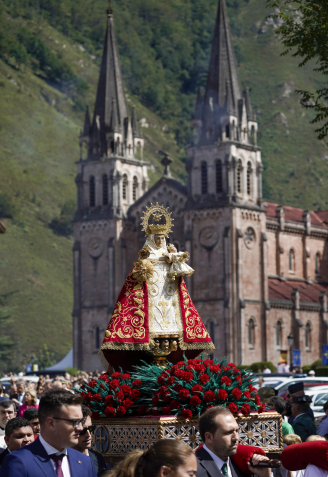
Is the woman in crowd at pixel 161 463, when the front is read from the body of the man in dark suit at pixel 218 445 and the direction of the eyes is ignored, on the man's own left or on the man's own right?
on the man's own right

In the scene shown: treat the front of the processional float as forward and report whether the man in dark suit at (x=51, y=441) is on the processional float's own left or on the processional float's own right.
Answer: on the processional float's own right

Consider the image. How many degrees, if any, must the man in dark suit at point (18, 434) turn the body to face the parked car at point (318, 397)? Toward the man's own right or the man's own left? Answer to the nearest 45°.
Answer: approximately 90° to the man's own left

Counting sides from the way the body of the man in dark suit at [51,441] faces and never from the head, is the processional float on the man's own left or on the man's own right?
on the man's own left

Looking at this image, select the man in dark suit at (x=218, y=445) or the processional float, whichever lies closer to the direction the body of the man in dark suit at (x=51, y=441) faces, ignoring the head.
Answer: the man in dark suit

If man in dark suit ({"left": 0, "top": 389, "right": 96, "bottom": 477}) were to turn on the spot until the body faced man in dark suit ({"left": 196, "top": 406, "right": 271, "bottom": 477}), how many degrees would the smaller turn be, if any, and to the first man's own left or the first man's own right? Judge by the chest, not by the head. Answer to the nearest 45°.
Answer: approximately 45° to the first man's own left

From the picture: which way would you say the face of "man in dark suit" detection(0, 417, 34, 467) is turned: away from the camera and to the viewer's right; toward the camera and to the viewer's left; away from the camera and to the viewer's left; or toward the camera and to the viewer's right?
toward the camera and to the viewer's right

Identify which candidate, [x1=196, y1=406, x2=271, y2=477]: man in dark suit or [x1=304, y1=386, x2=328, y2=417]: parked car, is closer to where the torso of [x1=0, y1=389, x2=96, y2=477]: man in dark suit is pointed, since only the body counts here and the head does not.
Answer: the man in dark suit

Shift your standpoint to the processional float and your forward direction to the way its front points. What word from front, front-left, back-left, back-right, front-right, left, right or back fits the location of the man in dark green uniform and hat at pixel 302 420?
left
